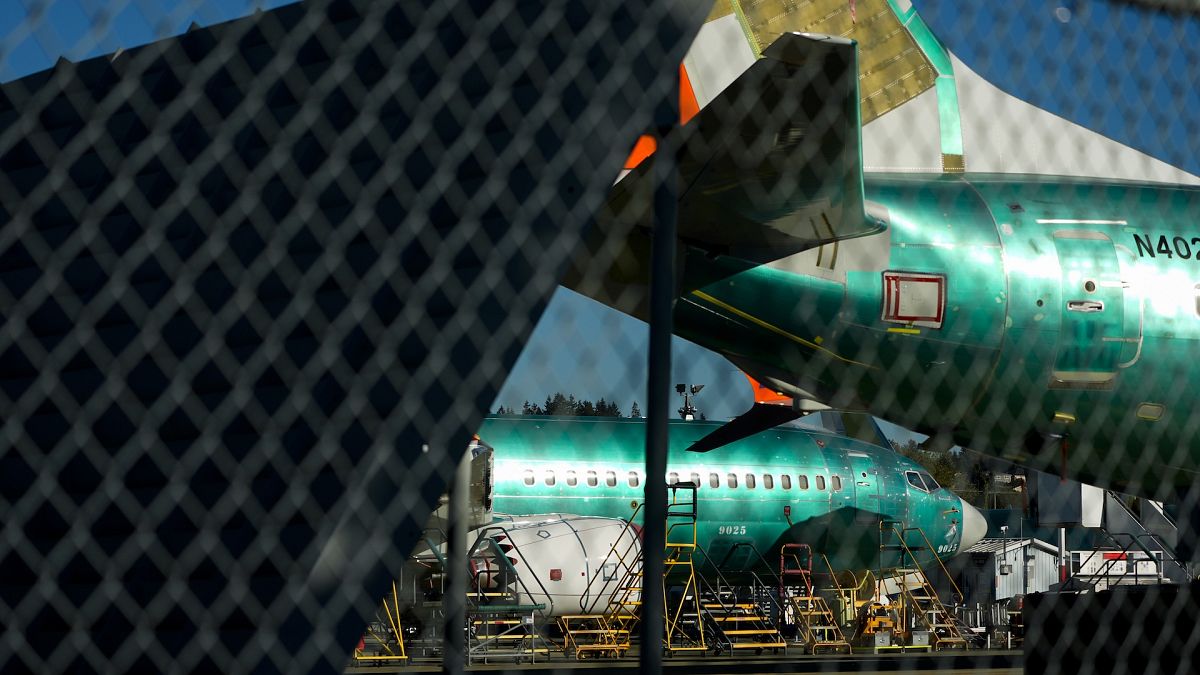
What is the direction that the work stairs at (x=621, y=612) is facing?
to the viewer's left

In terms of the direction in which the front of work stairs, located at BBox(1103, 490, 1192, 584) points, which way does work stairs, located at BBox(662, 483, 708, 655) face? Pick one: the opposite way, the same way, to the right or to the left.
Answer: to the right

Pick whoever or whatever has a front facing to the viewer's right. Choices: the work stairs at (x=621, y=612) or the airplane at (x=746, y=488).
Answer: the airplane

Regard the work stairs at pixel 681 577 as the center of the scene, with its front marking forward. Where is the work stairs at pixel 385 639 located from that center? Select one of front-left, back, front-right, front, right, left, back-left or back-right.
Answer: front-right

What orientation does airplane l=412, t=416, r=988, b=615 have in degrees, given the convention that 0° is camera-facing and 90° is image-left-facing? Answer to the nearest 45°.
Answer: approximately 270°

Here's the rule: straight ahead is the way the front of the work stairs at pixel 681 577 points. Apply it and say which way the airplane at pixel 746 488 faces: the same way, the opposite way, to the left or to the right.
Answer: to the left

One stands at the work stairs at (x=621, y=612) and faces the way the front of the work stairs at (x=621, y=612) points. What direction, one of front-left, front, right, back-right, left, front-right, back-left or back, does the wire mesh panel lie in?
left

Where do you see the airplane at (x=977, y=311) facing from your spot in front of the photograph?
facing to the right of the viewer

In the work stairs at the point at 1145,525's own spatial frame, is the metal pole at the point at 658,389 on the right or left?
on its right

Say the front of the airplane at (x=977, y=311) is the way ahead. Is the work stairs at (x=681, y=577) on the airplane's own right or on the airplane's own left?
on the airplane's own left

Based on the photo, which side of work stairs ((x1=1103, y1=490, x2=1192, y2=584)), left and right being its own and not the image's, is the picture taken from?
right

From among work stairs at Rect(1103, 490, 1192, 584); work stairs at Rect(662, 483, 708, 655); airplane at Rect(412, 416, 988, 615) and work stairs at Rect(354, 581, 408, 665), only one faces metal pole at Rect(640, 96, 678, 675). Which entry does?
work stairs at Rect(662, 483, 708, 655)
